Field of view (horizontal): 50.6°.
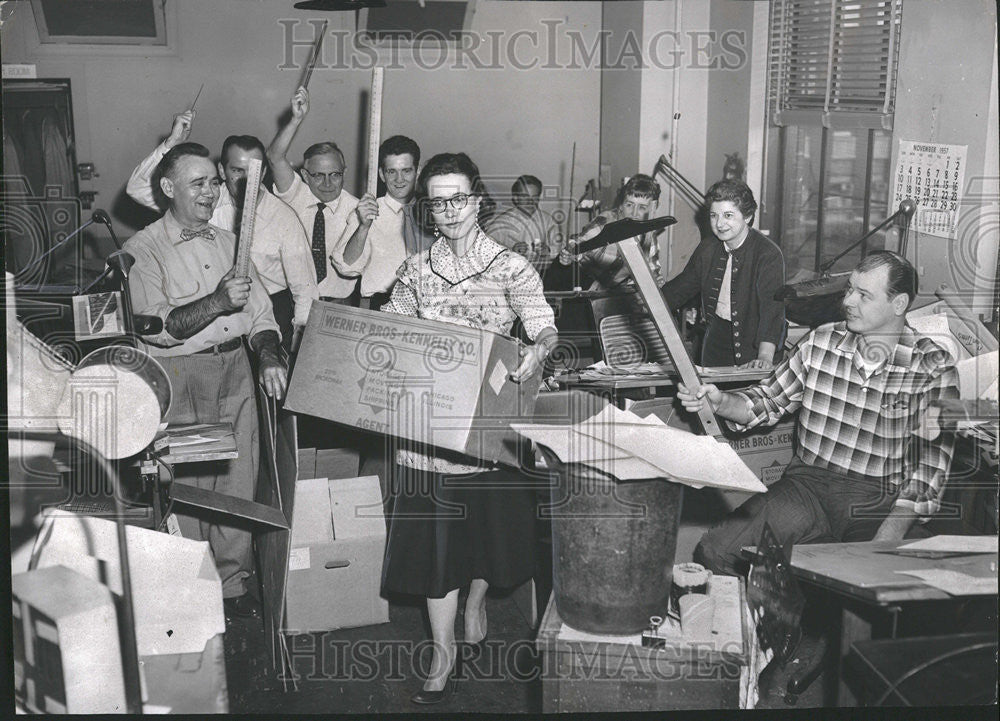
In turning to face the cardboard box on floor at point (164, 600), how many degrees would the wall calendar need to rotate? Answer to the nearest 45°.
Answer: approximately 45° to its right

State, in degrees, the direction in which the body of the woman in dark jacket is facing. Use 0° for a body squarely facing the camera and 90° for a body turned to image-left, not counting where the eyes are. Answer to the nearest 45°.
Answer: approximately 45°

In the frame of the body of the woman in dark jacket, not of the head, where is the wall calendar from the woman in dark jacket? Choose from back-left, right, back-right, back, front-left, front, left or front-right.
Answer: back-left

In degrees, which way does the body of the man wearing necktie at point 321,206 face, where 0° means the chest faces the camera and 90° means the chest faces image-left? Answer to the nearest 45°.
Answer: approximately 0°

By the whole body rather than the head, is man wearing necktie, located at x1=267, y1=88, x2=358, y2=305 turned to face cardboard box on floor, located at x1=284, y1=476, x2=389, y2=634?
yes

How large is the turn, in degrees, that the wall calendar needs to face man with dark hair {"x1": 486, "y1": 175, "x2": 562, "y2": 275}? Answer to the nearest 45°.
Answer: approximately 135° to its right

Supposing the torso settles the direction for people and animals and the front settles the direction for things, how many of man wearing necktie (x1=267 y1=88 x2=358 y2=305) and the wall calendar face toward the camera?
2
